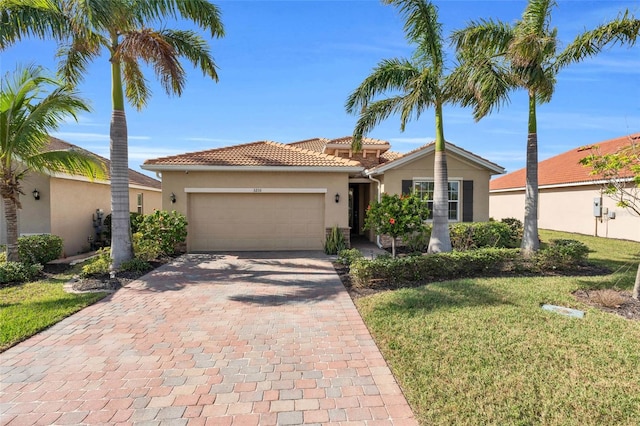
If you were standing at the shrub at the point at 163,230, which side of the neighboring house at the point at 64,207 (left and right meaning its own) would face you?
left

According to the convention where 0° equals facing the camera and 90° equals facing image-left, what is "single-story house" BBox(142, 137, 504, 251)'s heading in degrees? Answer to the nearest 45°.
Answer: approximately 0°

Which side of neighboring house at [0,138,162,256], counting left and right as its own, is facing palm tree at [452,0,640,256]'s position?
left

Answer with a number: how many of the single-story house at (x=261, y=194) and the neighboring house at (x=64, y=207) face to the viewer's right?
0

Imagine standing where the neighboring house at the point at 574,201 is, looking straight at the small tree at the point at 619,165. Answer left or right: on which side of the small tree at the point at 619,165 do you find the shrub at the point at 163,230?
right

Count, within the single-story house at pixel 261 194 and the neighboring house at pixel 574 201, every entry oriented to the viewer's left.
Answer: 0

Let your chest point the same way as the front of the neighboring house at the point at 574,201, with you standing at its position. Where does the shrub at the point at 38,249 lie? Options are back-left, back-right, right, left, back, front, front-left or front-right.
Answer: right

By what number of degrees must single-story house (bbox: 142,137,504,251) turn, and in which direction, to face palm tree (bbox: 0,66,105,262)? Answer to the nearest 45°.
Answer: approximately 45° to its right

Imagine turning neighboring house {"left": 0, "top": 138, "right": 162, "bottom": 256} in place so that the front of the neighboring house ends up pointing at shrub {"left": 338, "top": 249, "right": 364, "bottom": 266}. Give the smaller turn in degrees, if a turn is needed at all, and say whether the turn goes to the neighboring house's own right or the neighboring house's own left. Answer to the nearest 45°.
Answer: approximately 90° to the neighboring house's own left

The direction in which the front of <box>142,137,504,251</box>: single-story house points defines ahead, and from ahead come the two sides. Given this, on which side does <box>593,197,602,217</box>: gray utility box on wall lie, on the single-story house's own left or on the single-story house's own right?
on the single-story house's own left

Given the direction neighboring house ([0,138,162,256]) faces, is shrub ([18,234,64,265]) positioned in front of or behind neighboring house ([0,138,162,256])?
in front

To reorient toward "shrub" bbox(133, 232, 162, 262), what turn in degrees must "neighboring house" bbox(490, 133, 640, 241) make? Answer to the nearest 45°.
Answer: approximately 90° to its right

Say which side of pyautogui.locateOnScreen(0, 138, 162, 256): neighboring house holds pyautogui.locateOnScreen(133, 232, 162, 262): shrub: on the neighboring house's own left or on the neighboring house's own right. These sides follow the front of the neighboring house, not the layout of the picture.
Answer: on the neighboring house's own left

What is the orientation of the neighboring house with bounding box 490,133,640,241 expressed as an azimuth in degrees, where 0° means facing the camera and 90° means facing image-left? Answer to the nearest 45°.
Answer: approximately 315°
